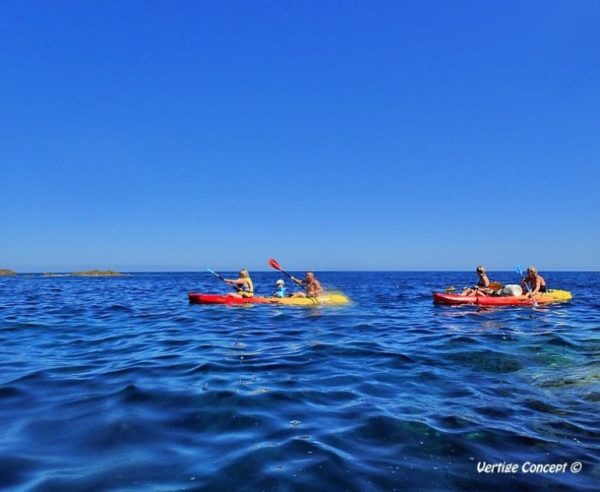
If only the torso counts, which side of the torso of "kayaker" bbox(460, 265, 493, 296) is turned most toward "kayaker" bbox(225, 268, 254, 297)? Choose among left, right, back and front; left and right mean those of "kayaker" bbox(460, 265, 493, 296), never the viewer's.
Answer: front

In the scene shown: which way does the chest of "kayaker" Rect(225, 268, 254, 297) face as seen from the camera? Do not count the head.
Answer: to the viewer's left

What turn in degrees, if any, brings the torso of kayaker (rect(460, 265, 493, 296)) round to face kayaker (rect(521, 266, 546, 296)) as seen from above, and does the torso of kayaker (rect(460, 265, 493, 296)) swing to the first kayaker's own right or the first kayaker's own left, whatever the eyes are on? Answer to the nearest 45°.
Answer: approximately 135° to the first kayaker's own right

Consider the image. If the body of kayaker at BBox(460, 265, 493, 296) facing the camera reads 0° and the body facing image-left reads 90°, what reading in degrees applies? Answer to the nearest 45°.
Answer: approximately 90°

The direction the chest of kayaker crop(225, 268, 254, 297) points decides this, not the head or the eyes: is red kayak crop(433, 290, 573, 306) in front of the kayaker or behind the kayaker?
behind

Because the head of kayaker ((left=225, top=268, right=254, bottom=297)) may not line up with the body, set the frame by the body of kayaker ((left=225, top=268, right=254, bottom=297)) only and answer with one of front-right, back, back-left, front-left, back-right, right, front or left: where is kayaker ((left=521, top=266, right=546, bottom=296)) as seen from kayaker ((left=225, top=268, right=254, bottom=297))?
back
